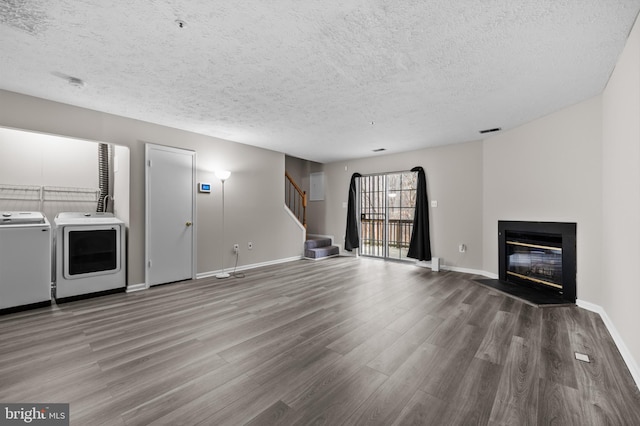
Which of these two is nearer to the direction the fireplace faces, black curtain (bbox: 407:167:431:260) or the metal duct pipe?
the metal duct pipe

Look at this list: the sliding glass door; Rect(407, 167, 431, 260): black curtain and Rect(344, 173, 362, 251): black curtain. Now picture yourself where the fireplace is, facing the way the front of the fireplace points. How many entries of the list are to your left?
0

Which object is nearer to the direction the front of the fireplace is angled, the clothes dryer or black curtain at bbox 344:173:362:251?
the clothes dryer

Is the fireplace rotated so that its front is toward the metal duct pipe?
yes

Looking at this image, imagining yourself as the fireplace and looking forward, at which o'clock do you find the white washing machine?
The white washing machine is roughly at 12 o'clock from the fireplace.

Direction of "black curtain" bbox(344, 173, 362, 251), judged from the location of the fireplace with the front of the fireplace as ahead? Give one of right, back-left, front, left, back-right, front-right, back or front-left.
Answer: front-right

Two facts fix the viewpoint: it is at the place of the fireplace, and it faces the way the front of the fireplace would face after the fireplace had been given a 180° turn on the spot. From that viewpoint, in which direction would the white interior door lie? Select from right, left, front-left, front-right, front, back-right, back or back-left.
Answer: back

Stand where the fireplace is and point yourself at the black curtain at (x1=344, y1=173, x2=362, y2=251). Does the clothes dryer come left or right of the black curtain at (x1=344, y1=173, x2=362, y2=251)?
left

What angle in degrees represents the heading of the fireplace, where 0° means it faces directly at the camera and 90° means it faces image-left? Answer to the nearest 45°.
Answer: approximately 45°

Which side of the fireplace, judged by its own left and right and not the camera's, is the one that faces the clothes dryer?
front

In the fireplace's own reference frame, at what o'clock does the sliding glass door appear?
The sliding glass door is roughly at 2 o'clock from the fireplace.

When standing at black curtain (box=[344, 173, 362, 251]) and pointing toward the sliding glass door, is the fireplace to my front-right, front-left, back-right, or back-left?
front-right

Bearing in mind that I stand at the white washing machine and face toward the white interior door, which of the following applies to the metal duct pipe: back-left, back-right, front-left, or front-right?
front-left
